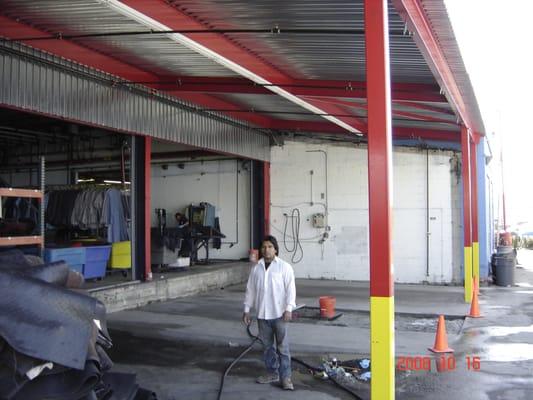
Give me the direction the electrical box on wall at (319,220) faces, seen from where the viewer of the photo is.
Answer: facing the viewer

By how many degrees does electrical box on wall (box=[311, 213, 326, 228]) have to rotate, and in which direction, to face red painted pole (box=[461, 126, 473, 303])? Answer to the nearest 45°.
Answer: approximately 45° to its left

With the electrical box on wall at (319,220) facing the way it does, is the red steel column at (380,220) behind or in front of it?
in front

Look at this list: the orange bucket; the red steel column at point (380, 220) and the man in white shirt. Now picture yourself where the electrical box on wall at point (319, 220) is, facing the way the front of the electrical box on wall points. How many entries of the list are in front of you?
3

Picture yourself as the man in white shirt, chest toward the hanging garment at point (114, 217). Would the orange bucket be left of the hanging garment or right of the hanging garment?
right

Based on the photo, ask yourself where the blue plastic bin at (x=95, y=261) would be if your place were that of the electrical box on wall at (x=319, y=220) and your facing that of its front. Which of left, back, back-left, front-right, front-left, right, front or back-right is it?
front-right

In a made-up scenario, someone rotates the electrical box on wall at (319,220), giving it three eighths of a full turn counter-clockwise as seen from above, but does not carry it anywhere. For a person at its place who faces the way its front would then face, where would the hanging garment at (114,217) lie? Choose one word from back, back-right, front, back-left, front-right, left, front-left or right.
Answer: back

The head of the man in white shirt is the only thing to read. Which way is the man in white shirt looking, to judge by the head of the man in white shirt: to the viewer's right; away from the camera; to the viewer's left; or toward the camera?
toward the camera

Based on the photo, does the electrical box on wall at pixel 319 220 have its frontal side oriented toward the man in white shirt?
yes

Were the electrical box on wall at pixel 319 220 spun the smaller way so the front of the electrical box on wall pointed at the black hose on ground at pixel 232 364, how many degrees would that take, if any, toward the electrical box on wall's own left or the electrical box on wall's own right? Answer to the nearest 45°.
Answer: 0° — it already faces it

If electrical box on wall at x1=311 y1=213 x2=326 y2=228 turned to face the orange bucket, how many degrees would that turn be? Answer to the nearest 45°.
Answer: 0° — it already faces it

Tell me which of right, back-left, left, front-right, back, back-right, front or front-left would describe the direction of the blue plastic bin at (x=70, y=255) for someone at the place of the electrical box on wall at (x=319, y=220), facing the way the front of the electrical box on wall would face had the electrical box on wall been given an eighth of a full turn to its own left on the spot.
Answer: right

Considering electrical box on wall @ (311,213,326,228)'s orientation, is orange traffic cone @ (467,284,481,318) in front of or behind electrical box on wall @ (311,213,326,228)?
in front

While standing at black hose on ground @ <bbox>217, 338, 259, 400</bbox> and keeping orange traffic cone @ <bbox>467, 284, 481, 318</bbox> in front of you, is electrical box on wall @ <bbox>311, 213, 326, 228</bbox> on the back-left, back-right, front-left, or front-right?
front-left

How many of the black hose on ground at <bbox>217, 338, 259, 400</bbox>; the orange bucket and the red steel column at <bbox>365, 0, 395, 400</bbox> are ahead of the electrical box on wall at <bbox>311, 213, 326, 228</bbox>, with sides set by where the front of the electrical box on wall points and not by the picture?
3

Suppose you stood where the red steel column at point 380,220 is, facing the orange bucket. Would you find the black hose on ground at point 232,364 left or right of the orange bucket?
left
